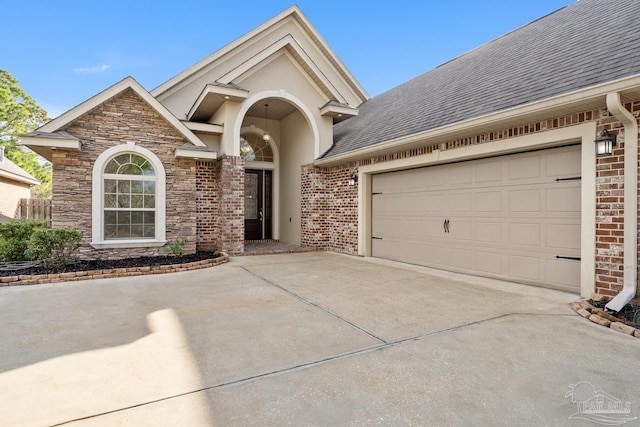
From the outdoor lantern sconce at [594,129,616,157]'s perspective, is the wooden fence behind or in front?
in front

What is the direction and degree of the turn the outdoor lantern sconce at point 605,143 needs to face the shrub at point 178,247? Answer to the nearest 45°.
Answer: approximately 45° to its right

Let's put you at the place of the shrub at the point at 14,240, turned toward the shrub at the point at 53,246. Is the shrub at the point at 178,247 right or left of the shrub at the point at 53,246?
left

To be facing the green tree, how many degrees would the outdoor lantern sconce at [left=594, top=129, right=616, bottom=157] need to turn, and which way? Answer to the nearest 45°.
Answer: approximately 45° to its right

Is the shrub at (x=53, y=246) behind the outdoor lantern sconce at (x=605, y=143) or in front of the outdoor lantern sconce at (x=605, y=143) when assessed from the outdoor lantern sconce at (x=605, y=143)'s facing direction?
in front
